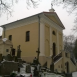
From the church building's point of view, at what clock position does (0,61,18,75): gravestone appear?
The gravestone is roughly at 2 o'clock from the church building.

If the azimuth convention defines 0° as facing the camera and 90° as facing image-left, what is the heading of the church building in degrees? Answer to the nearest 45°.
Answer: approximately 315°
